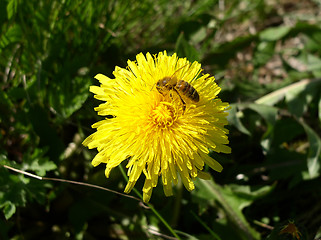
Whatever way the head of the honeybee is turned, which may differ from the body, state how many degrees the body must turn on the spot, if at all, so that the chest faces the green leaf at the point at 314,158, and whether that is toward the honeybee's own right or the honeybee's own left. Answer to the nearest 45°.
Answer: approximately 135° to the honeybee's own right

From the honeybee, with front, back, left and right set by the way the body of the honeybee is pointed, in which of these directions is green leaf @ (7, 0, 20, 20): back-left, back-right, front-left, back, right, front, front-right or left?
front-right

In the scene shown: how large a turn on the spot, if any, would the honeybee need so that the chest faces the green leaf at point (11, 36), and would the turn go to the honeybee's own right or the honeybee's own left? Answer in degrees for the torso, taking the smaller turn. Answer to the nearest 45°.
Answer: approximately 45° to the honeybee's own right

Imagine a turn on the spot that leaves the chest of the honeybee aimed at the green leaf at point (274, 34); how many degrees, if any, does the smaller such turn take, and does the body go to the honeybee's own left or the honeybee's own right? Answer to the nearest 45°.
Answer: approximately 135° to the honeybee's own right

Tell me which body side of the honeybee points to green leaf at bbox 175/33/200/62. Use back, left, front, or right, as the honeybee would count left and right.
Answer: right

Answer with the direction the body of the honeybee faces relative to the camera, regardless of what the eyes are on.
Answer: to the viewer's left
